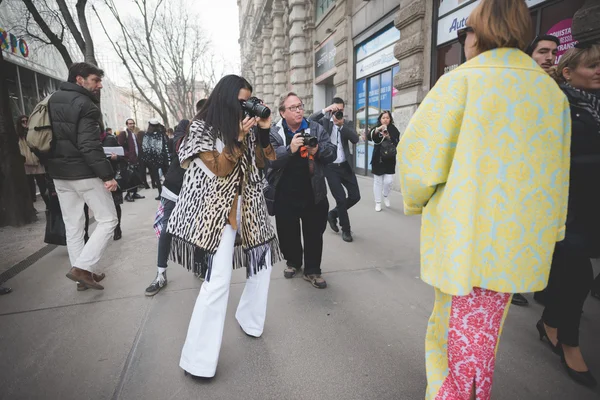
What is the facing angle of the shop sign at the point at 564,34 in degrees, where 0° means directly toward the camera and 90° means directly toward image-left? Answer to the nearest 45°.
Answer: approximately 45°

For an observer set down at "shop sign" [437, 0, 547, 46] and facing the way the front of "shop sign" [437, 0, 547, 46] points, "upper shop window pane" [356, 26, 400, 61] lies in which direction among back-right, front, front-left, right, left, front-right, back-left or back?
right

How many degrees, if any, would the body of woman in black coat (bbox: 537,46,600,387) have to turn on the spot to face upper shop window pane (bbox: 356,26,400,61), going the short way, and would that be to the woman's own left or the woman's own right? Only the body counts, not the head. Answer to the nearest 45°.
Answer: approximately 180°

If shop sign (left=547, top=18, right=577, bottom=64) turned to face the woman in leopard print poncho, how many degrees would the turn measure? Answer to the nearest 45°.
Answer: approximately 45° to its left

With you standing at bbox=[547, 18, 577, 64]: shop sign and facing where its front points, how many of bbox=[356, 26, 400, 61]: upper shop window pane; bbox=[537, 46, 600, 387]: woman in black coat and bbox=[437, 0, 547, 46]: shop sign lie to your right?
2

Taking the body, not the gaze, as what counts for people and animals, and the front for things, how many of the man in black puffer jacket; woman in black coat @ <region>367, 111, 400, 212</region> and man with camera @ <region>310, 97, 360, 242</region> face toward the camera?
2

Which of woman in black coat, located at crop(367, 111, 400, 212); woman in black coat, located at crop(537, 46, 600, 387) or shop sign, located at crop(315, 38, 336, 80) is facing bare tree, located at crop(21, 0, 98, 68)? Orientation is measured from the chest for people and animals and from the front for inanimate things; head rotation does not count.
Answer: the shop sign

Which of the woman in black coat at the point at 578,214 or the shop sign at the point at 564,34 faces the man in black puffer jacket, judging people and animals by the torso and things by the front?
the shop sign

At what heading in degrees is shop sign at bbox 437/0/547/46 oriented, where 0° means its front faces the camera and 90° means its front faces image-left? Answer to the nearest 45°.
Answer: approximately 45°

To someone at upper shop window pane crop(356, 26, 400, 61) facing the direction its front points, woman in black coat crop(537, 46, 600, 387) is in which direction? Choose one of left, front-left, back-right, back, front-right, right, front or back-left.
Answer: front-left

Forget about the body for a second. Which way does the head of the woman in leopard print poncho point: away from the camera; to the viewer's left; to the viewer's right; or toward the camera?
to the viewer's right

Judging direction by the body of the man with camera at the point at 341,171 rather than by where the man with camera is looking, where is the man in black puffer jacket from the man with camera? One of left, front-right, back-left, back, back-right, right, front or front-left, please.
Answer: front-right
